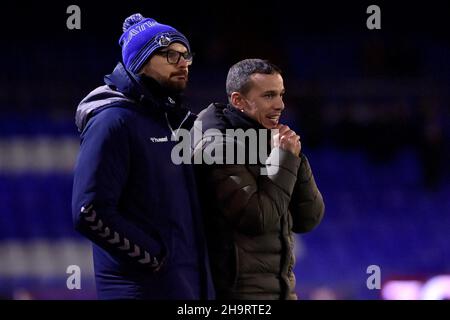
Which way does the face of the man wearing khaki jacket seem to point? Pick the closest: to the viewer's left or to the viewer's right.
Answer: to the viewer's right

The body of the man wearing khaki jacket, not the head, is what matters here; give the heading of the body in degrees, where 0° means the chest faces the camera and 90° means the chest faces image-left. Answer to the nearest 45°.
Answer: approximately 315°

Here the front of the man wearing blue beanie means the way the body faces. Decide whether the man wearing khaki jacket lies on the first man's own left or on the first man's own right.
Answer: on the first man's own left

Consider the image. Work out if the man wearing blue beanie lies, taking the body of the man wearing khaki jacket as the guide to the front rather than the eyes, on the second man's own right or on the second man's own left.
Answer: on the second man's own right
